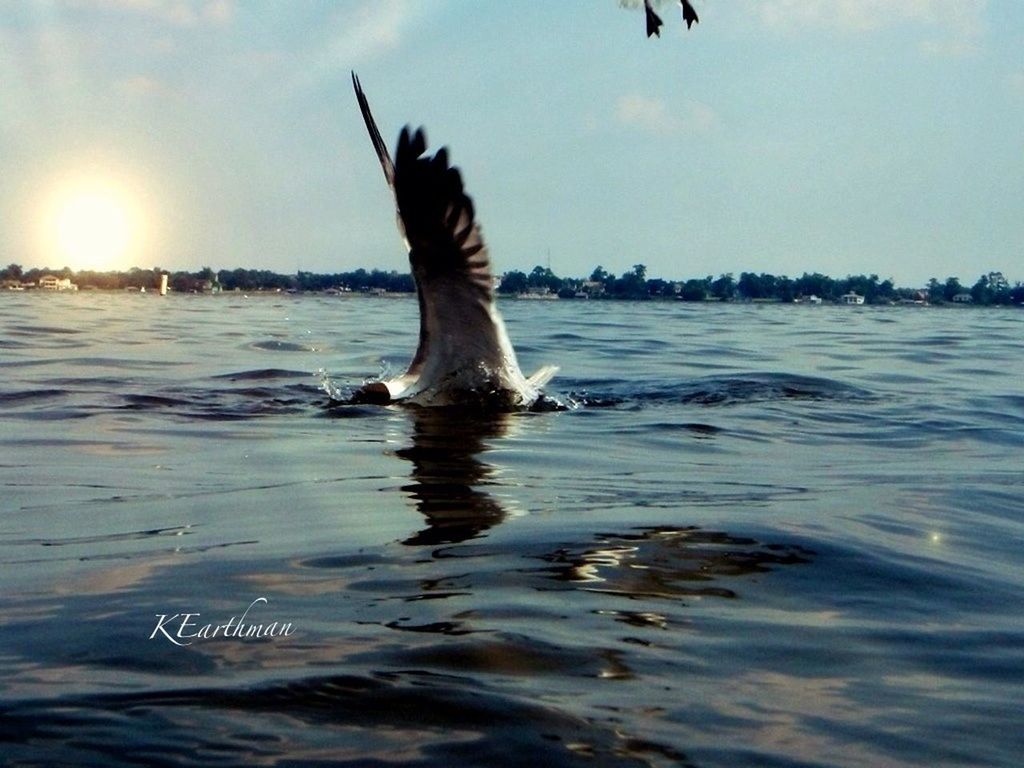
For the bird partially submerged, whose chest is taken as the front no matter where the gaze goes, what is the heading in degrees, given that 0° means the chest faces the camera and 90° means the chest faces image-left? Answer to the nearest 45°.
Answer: approximately 90°
